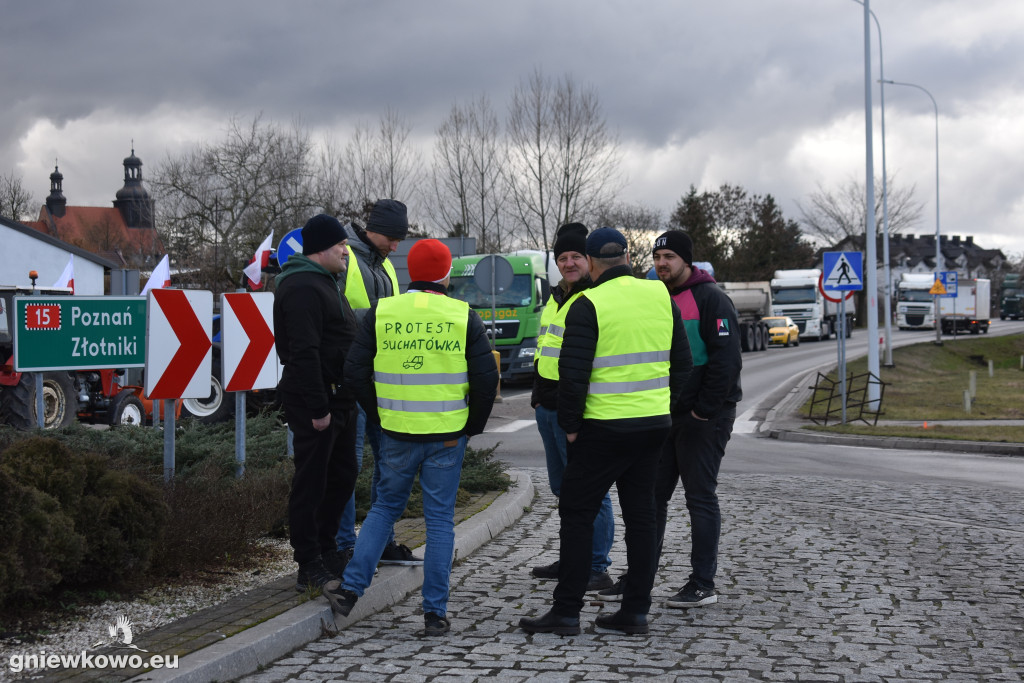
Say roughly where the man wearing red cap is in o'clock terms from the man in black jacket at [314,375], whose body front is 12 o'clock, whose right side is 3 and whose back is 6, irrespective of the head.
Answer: The man wearing red cap is roughly at 1 o'clock from the man in black jacket.

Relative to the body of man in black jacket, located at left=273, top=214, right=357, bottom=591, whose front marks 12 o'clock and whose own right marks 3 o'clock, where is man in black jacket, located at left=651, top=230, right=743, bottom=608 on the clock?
man in black jacket, located at left=651, top=230, right=743, bottom=608 is roughly at 12 o'clock from man in black jacket, located at left=273, top=214, right=357, bottom=591.

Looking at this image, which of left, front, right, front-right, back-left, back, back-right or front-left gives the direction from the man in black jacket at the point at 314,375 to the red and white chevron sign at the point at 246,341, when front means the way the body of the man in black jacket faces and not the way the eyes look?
left

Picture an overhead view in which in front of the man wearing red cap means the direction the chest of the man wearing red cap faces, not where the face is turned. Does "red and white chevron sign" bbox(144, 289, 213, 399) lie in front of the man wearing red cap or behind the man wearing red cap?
in front

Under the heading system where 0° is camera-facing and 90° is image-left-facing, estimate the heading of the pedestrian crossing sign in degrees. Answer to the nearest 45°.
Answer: approximately 0°

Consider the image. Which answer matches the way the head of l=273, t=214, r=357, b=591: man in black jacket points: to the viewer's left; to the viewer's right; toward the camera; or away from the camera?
to the viewer's right

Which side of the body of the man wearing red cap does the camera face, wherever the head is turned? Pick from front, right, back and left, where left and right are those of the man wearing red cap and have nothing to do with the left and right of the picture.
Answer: back

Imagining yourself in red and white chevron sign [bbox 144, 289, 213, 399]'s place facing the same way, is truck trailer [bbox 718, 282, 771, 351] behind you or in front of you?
behind

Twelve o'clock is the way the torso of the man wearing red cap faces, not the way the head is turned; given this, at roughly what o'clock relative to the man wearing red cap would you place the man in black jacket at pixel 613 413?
The man in black jacket is roughly at 3 o'clock from the man wearing red cap.

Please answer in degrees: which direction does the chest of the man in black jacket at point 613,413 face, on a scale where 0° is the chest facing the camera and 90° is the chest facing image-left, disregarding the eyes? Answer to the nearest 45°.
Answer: approximately 135°

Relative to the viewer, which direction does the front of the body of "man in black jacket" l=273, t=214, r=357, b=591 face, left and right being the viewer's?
facing to the right of the viewer

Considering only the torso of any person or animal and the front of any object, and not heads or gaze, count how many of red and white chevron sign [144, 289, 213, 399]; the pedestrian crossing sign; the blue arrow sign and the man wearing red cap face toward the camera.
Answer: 3

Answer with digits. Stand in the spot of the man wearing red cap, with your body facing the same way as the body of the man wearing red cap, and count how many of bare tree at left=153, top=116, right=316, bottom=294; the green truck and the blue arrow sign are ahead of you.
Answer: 3

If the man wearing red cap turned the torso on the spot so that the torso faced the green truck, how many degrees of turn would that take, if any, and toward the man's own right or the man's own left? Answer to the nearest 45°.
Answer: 0° — they already face it
